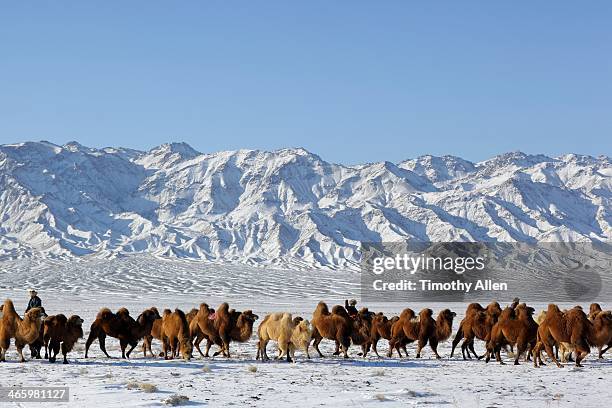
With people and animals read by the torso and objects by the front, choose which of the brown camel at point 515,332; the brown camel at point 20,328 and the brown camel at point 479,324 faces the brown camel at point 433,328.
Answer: the brown camel at point 20,328

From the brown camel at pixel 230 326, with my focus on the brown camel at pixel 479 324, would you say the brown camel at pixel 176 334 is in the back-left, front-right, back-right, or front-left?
back-right

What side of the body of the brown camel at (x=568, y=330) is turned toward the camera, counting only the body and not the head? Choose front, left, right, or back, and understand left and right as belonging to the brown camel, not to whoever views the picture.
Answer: right

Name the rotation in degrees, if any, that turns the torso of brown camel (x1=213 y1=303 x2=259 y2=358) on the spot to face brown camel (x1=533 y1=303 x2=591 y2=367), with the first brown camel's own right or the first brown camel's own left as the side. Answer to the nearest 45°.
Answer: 0° — it already faces it

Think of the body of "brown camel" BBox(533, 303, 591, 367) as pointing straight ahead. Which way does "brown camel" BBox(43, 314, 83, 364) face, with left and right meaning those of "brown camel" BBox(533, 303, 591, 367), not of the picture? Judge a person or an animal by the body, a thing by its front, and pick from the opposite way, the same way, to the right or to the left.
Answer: the same way

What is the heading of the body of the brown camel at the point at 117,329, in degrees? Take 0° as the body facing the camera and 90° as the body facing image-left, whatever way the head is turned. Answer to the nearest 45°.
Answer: approximately 270°

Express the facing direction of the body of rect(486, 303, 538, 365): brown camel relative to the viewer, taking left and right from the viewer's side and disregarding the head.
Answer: facing the viewer and to the right of the viewer

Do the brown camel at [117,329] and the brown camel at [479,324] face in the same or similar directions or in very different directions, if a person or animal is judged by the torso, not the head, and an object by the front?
same or similar directions

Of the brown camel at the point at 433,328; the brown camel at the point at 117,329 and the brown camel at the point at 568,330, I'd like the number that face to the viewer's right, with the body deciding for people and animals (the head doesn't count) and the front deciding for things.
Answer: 3

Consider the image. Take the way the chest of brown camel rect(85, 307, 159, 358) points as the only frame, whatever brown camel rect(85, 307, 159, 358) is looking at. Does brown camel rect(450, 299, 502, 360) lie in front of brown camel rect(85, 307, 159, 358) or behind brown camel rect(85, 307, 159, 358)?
in front

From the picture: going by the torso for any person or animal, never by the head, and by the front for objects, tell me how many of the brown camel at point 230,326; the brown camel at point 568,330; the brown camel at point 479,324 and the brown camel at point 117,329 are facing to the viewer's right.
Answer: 4

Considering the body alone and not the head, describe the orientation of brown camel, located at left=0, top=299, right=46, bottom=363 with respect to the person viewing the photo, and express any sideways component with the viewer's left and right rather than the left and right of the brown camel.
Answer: facing to the right of the viewer

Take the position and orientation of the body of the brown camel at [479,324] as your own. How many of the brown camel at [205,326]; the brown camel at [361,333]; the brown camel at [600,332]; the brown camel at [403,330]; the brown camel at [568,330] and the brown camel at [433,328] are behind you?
4

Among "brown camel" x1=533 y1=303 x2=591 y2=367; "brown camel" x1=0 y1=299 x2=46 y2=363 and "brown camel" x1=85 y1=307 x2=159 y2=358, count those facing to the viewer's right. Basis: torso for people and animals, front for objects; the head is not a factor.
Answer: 3

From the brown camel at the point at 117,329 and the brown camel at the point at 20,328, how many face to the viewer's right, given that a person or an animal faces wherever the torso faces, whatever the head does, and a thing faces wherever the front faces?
2

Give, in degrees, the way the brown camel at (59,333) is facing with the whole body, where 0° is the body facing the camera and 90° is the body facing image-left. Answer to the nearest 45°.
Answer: approximately 315°
